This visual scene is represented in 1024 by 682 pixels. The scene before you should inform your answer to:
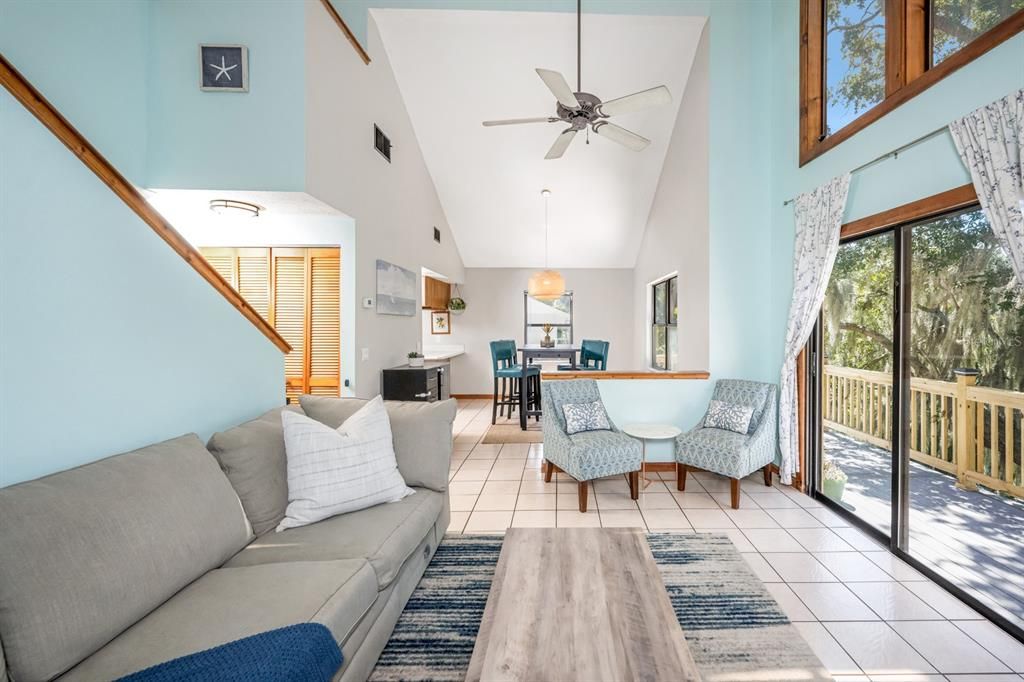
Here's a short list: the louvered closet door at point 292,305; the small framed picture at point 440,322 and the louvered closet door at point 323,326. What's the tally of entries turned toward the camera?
3

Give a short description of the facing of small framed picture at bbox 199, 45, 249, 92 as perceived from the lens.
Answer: facing the viewer

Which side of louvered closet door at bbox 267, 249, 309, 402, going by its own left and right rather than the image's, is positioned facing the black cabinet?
left

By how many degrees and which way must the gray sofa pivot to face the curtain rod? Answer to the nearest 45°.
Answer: approximately 45° to its left

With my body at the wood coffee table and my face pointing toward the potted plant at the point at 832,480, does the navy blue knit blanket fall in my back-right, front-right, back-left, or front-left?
back-left

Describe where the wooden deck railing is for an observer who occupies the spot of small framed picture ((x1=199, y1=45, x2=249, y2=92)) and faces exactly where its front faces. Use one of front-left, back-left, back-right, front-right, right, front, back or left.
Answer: front-left

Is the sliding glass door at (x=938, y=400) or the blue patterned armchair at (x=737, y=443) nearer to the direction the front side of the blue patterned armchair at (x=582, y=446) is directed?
the sliding glass door

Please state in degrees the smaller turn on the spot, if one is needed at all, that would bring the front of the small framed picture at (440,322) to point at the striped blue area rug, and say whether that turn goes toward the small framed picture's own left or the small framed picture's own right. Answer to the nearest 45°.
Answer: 0° — it already faces it

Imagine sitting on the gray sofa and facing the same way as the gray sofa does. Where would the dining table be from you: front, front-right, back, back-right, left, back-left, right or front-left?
left

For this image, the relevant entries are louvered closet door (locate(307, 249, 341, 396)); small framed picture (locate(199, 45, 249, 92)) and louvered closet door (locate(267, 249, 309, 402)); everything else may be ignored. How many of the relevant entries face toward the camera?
3

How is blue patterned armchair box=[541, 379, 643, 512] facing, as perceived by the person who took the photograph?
facing the viewer and to the right of the viewer

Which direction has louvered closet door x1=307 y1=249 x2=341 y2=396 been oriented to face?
toward the camera

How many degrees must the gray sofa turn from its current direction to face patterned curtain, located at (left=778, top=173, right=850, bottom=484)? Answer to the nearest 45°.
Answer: approximately 45° to its left

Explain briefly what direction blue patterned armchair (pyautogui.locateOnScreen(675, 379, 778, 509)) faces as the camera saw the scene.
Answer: facing the viewer and to the left of the viewer

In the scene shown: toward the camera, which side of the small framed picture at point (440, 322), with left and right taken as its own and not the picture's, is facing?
front

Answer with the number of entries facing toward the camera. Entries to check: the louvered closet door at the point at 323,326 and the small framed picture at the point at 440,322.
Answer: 2
